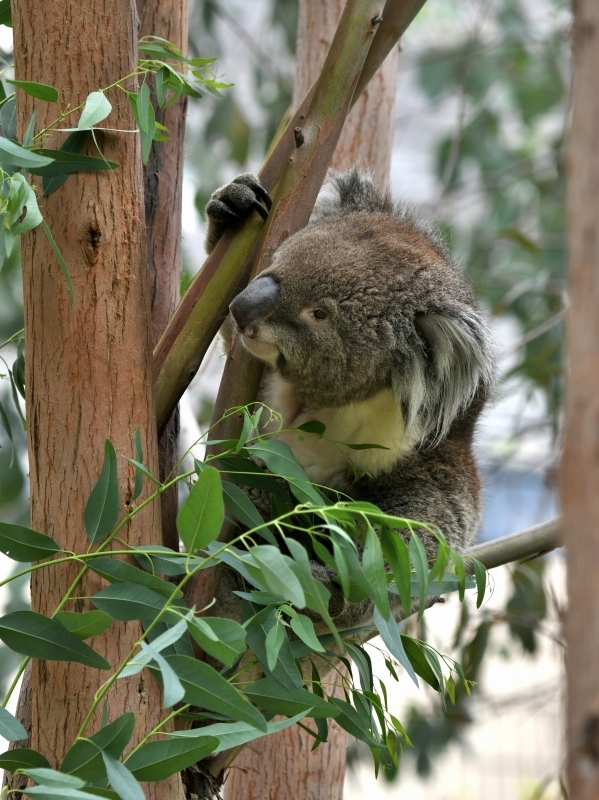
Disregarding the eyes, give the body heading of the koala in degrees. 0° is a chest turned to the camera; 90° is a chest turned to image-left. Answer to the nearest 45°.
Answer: approximately 90°
